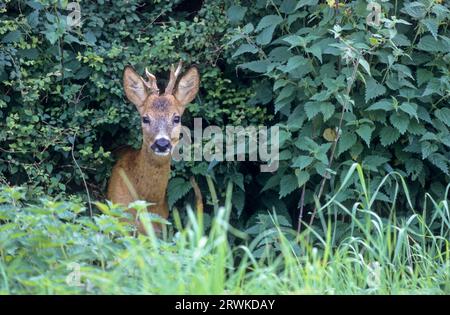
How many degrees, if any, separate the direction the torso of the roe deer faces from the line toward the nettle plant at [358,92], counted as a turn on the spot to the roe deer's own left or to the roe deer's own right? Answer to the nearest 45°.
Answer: approximately 45° to the roe deer's own left

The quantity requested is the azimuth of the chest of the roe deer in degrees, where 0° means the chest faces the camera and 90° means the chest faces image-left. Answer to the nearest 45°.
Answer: approximately 315°
